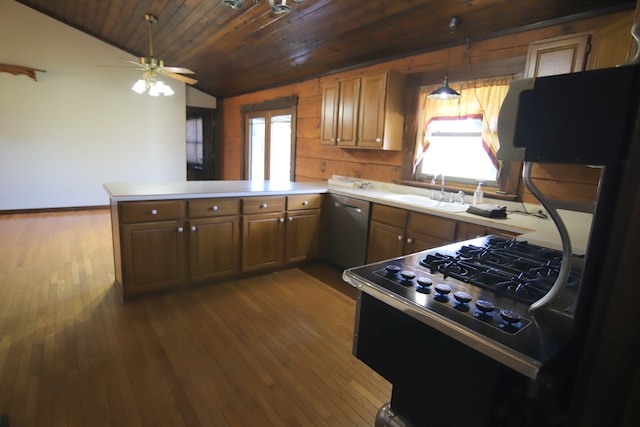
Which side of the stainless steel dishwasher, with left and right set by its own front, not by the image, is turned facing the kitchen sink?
left

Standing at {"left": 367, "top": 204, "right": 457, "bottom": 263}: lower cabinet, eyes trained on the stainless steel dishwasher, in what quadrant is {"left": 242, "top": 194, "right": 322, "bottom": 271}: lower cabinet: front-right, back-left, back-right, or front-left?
front-left

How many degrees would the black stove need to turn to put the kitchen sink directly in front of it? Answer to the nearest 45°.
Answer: approximately 135° to its right

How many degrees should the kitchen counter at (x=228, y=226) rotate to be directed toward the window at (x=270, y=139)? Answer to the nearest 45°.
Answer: approximately 135° to its left

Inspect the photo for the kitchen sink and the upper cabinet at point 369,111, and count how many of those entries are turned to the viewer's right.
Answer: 0

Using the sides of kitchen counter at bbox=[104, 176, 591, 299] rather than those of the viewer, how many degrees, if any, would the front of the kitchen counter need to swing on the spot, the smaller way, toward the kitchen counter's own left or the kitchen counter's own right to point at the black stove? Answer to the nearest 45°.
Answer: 0° — it already faces it

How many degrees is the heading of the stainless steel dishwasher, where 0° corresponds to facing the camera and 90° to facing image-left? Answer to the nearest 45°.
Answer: approximately 45°

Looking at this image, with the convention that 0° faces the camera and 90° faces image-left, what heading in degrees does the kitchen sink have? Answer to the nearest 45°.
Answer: approximately 45°

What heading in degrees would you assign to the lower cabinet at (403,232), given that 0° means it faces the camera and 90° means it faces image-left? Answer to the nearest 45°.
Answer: approximately 45°

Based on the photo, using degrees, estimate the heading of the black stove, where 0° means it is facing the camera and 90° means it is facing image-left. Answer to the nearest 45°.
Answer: approximately 45°

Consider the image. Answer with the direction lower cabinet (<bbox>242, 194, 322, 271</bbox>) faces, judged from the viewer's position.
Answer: facing the viewer and to the right of the viewer
